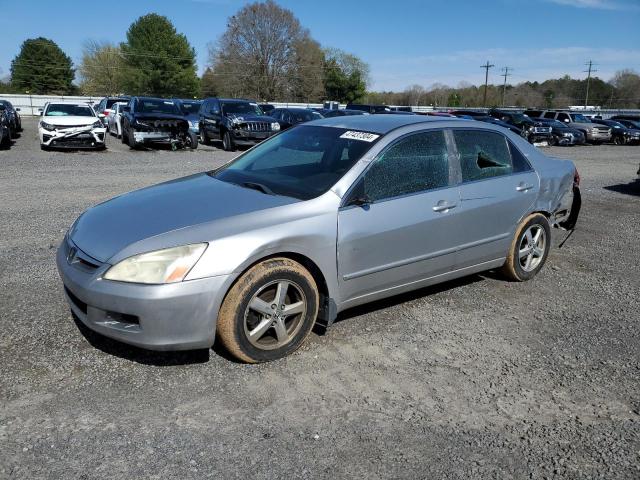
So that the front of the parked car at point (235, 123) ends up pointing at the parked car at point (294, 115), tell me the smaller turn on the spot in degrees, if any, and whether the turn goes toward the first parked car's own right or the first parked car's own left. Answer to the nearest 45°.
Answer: approximately 90° to the first parked car's own left

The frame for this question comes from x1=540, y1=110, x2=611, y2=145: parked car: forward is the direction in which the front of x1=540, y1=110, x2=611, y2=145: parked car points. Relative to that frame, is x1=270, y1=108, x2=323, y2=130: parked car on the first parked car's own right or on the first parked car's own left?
on the first parked car's own right

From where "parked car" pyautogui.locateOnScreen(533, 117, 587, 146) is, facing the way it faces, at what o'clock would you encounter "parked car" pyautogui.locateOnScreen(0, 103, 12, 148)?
"parked car" pyautogui.locateOnScreen(0, 103, 12, 148) is roughly at 3 o'clock from "parked car" pyautogui.locateOnScreen(533, 117, 587, 146).

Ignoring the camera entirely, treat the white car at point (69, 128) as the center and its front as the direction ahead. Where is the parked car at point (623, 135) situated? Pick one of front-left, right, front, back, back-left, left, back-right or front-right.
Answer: left

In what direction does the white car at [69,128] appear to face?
toward the camera

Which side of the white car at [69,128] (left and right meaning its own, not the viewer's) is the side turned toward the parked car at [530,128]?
left

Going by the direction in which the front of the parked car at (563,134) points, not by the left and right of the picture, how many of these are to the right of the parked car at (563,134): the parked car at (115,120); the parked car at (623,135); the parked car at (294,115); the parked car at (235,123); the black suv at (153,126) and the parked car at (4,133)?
5

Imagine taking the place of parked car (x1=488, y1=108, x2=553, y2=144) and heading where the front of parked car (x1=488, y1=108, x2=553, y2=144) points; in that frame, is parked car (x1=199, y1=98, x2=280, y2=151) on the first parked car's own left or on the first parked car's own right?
on the first parked car's own right

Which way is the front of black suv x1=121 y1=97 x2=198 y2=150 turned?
toward the camera

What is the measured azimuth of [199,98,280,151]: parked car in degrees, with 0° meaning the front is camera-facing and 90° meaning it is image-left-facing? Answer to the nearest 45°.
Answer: approximately 315°

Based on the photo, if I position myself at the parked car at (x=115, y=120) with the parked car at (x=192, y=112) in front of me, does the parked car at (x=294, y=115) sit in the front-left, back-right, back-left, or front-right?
front-right

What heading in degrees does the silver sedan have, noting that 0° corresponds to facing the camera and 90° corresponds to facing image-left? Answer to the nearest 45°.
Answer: approximately 45°

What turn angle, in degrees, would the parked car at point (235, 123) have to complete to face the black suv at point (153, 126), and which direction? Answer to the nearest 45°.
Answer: approximately 135° to its right

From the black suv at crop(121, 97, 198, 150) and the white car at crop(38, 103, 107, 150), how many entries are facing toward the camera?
2

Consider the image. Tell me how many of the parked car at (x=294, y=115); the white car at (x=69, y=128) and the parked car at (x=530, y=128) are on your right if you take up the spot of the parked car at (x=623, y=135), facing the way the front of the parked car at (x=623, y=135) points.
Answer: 3

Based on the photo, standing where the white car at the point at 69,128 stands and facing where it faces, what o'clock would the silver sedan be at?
The silver sedan is roughly at 12 o'clock from the white car.

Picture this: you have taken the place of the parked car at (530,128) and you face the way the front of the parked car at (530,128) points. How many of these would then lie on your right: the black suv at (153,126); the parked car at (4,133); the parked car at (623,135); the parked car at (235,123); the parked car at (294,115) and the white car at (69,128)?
5
